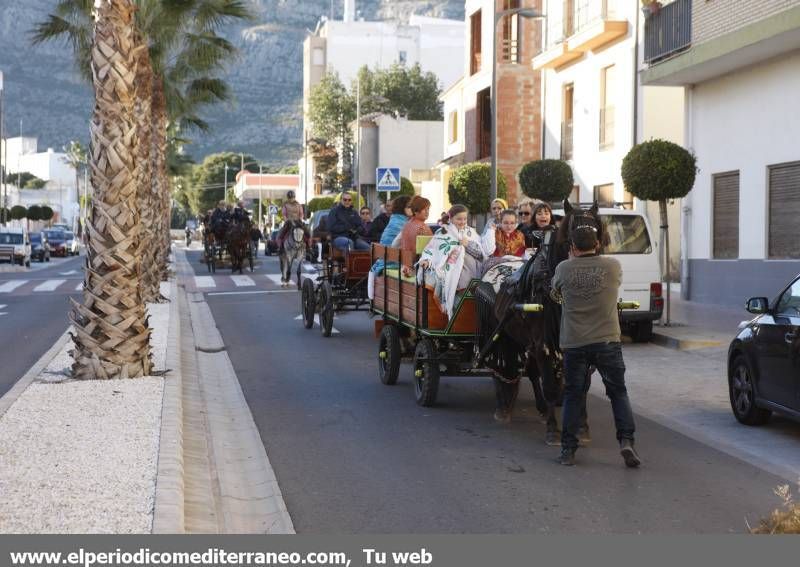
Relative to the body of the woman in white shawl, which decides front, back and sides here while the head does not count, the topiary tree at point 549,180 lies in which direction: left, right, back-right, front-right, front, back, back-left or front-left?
back-left

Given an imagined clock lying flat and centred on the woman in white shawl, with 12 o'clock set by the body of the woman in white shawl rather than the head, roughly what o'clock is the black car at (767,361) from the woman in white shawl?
The black car is roughly at 11 o'clock from the woman in white shawl.

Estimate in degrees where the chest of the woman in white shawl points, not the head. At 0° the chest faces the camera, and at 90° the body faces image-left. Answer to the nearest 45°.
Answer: approximately 315°

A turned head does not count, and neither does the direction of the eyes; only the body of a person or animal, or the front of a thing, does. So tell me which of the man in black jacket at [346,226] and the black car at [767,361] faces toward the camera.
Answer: the man in black jacket

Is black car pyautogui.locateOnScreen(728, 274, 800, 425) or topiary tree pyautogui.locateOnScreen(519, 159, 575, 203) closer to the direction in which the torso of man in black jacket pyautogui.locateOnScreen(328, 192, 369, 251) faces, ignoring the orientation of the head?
the black car

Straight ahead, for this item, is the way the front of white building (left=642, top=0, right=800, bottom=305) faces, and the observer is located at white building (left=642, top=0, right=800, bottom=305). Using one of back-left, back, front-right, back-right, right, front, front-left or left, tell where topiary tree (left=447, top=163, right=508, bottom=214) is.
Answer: right

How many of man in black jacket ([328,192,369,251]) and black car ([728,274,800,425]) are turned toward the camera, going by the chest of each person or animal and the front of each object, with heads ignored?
1

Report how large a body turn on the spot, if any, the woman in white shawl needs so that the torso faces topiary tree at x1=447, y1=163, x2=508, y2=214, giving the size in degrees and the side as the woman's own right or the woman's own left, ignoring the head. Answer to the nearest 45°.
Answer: approximately 135° to the woman's own left

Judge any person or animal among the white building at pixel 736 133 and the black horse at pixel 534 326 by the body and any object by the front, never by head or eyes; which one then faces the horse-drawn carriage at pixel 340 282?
the white building

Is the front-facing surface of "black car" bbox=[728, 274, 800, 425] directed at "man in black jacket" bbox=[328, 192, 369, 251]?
yes

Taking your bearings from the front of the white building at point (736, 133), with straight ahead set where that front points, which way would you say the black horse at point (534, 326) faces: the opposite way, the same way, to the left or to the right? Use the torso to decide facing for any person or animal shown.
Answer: to the left

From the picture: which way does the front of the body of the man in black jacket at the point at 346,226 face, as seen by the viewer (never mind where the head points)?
toward the camera

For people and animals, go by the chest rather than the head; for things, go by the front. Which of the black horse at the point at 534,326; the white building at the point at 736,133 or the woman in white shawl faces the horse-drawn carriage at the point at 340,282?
the white building

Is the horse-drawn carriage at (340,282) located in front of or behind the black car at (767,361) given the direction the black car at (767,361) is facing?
in front

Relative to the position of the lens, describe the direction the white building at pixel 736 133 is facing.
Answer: facing the viewer and to the left of the viewer

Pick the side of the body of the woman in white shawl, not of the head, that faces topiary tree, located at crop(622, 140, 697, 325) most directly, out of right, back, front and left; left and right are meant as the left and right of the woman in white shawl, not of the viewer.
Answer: left
